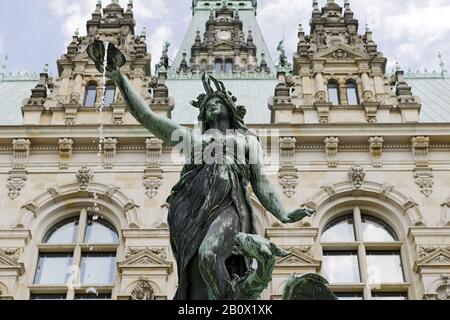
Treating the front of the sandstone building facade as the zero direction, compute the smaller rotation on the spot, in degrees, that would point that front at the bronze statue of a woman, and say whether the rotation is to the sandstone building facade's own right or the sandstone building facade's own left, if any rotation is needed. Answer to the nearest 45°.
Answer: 0° — it already faces it

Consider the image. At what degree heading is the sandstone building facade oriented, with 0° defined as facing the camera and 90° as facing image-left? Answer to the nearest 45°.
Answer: approximately 0°

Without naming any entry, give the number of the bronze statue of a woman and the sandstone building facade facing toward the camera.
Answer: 2

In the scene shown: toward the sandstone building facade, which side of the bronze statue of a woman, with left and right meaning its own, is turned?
back
